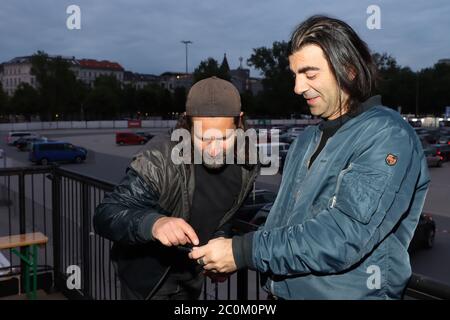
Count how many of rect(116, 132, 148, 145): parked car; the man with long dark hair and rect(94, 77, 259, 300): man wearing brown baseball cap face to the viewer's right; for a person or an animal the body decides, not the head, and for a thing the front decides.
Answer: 1

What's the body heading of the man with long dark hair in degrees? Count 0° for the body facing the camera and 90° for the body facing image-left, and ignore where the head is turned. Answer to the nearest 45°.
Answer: approximately 45°

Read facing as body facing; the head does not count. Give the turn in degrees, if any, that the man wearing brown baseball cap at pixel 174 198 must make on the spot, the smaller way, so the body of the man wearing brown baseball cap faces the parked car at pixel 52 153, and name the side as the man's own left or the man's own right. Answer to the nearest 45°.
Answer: approximately 180°

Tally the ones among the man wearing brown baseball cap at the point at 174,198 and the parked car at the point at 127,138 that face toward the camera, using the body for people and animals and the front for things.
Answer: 1
